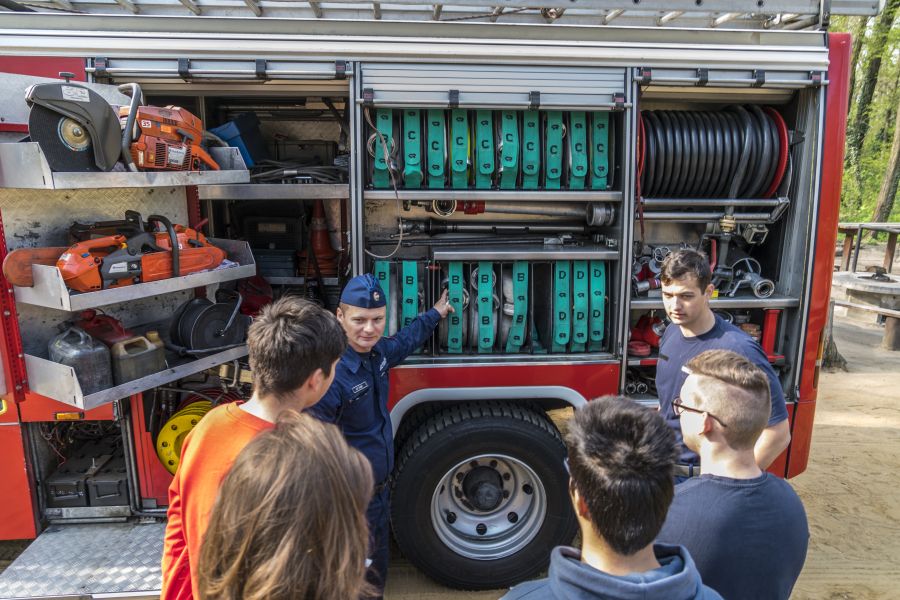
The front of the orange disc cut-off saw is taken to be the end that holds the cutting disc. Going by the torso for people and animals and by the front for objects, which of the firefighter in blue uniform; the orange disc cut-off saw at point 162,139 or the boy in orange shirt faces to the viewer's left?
the orange disc cut-off saw

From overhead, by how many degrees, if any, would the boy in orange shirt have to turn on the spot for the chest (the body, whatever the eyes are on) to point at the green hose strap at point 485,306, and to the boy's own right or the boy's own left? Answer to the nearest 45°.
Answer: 0° — they already face it

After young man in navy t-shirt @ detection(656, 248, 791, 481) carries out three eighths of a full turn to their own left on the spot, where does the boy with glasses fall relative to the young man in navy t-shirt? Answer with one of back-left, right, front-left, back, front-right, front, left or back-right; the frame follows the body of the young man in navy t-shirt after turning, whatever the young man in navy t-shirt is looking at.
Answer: right

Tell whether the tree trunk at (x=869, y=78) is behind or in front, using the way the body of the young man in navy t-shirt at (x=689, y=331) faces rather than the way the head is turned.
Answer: behind

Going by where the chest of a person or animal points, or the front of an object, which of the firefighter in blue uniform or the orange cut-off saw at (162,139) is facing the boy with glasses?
the firefighter in blue uniform

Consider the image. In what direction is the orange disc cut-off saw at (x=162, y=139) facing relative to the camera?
to the viewer's left

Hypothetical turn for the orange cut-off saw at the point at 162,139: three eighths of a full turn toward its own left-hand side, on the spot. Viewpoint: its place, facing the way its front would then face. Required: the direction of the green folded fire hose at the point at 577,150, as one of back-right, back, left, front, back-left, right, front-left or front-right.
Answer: front-left

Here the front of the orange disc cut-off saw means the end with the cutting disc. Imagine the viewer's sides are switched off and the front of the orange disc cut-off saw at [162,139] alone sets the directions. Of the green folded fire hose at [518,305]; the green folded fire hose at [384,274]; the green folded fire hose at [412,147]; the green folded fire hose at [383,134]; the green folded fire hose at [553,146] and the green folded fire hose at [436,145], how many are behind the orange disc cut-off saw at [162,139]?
6

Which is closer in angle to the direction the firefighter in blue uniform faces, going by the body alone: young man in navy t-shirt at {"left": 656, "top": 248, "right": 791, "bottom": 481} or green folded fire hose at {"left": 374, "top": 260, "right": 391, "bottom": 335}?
the young man in navy t-shirt

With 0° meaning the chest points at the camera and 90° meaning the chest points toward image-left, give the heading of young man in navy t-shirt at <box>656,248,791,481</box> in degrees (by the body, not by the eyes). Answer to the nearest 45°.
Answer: approximately 45°

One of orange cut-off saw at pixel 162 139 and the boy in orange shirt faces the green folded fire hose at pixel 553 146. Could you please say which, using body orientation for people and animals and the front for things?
the boy in orange shirt

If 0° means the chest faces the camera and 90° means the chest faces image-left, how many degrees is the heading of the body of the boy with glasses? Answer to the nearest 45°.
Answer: approximately 135°

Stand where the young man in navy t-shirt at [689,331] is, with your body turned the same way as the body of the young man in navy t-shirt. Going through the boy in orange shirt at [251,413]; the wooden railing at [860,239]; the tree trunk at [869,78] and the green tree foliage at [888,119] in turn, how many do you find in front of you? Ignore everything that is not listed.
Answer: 1

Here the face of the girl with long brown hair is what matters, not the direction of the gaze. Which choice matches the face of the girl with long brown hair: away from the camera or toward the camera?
away from the camera

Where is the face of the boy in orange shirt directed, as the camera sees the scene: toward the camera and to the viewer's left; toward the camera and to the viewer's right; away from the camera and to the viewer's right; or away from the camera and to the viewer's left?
away from the camera and to the viewer's right

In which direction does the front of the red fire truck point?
to the viewer's left

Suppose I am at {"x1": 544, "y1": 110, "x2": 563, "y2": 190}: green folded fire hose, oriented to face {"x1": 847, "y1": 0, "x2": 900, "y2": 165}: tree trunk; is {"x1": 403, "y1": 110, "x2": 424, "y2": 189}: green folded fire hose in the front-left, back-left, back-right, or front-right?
back-left

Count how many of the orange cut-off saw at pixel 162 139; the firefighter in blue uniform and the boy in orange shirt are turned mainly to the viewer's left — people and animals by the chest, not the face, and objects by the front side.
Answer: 1
